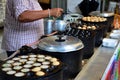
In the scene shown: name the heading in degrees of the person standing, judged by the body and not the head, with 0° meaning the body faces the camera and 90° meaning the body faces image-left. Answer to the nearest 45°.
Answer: approximately 270°

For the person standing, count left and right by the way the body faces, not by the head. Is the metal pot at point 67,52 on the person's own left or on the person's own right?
on the person's own right
